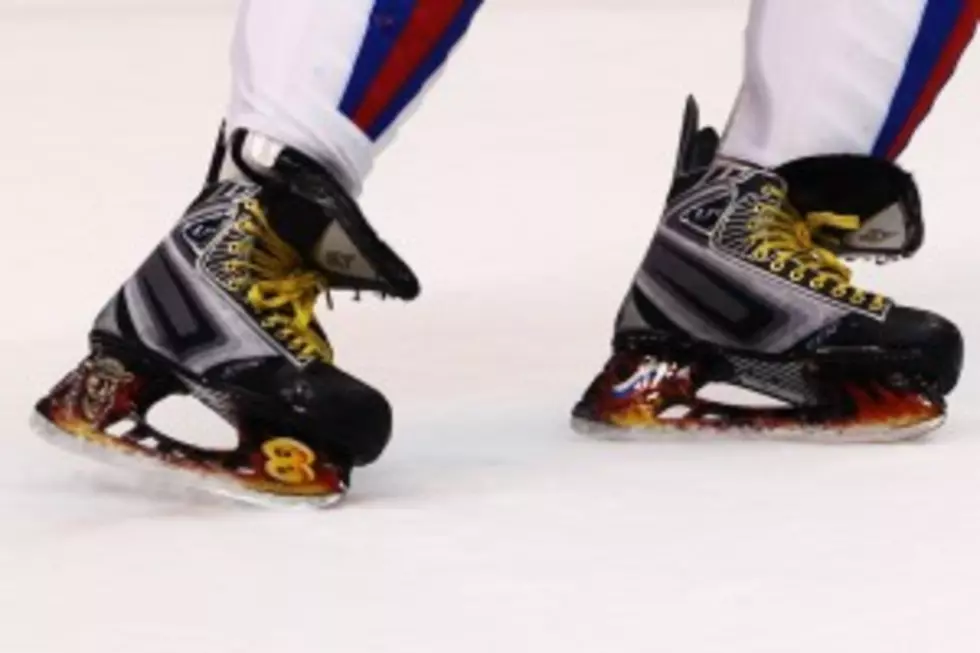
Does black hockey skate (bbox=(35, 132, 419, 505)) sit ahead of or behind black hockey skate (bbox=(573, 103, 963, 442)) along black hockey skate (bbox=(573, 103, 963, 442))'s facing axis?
behind

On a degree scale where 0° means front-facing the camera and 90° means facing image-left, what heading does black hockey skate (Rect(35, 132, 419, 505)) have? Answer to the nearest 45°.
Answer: approximately 270°

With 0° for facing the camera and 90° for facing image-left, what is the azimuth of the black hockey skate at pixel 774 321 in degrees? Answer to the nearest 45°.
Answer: approximately 270°

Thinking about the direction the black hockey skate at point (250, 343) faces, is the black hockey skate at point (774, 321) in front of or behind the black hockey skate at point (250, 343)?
in front

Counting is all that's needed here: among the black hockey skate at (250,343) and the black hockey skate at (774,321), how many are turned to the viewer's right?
2
